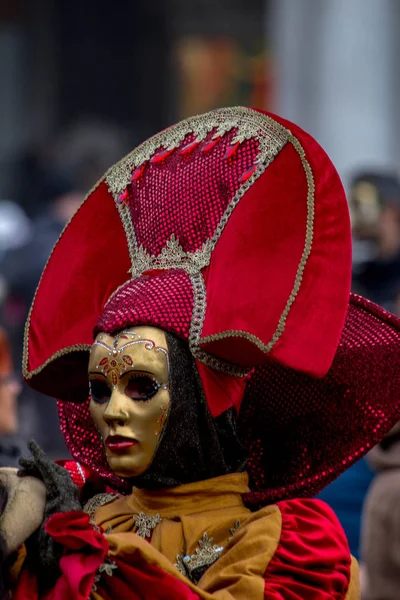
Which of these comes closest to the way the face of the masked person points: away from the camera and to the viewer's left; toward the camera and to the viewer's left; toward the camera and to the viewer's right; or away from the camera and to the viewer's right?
toward the camera and to the viewer's left

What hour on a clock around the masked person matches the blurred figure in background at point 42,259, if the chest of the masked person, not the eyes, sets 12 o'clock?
The blurred figure in background is roughly at 4 o'clock from the masked person.

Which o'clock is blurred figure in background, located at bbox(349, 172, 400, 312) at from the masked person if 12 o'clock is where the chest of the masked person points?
The blurred figure in background is roughly at 5 o'clock from the masked person.

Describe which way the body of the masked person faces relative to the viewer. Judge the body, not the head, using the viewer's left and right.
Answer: facing the viewer and to the left of the viewer
